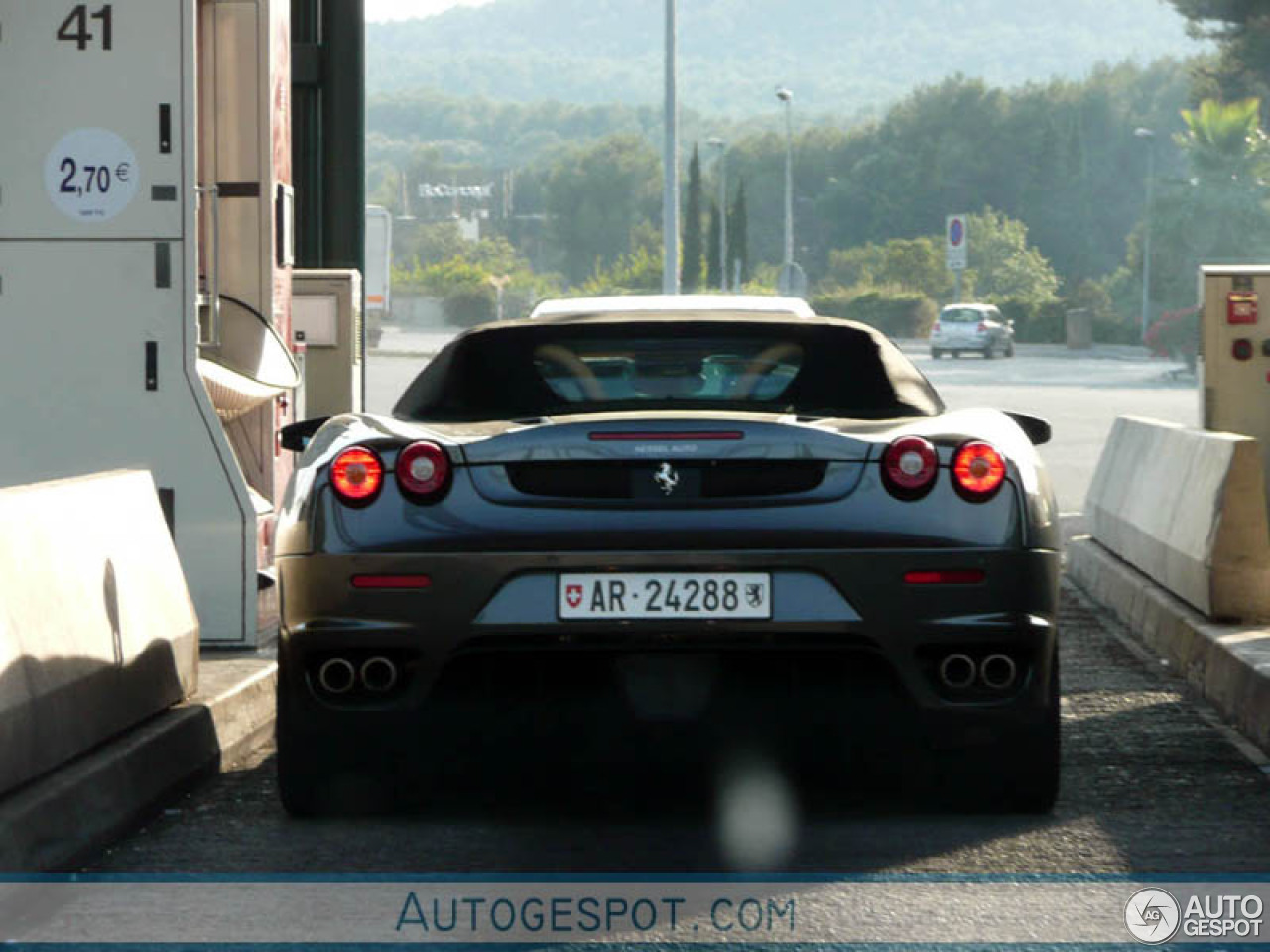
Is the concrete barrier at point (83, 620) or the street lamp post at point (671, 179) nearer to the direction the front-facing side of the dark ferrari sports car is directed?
the street lamp post

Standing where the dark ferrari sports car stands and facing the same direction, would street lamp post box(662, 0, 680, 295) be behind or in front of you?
in front

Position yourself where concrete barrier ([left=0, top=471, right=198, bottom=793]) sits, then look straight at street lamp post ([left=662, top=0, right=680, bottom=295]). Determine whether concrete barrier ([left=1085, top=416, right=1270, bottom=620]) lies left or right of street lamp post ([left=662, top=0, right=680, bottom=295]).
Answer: right

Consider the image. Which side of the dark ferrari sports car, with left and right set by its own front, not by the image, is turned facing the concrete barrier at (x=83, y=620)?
left

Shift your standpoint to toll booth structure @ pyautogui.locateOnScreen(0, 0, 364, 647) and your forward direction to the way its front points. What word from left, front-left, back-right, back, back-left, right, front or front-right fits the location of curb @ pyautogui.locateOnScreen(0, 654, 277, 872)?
right

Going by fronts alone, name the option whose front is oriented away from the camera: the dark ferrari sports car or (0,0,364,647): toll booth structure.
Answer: the dark ferrari sports car

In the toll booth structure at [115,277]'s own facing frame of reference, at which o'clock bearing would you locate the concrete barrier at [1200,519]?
The concrete barrier is roughly at 12 o'clock from the toll booth structure.

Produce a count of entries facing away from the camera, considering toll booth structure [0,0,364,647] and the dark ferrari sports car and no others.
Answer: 1

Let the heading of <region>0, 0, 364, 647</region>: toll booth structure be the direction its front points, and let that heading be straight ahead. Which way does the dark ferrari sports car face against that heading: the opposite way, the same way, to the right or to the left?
to the left

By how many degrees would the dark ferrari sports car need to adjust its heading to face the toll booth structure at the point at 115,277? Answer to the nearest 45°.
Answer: approximately 45° to its left

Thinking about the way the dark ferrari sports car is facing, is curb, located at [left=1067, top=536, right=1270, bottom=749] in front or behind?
in front

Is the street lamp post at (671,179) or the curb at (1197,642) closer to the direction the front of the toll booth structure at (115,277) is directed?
the curb

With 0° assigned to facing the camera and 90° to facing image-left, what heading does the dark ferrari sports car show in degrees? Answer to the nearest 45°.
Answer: approximately 180°

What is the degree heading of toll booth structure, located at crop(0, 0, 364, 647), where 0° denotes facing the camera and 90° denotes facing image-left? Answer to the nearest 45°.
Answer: approximately 270°
